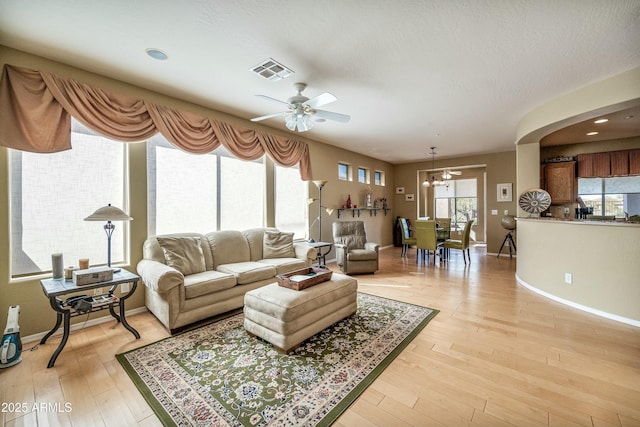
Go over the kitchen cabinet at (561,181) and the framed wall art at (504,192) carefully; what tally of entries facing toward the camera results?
2

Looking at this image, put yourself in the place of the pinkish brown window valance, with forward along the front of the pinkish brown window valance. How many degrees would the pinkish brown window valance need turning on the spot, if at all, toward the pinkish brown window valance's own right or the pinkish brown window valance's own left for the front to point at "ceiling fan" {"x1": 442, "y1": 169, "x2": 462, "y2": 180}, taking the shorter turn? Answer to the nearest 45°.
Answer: approximately 45° to the pinkish brown window valance's own left

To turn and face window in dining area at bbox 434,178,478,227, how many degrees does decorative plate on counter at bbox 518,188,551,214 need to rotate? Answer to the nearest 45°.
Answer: approximately 135° to its right

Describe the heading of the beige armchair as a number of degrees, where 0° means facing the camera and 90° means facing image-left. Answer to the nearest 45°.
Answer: approximately 315°

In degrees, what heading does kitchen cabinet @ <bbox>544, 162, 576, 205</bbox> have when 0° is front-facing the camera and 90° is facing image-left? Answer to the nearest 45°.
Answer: approximately 0°

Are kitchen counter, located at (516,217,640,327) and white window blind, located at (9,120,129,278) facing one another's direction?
yes

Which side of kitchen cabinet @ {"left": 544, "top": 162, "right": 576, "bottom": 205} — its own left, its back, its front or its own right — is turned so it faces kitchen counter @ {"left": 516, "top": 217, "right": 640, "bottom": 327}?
front

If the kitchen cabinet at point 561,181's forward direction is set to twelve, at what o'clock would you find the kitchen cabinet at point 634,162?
the kitchen cabinet at point 634,162 is roughly at 9 o'clock from the kitchen cabinet at point 561,181.

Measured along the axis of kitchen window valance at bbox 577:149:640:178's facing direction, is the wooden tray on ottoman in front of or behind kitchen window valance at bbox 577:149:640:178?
in front

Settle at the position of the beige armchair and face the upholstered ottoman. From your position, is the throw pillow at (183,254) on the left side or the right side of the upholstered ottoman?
right

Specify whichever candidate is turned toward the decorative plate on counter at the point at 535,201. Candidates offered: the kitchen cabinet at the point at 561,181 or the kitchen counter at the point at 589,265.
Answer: the kitchen cabinet

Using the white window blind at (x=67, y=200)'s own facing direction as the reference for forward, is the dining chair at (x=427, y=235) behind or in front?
in front
